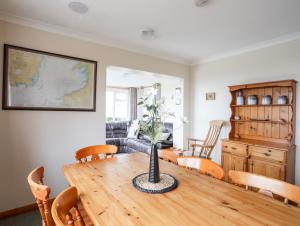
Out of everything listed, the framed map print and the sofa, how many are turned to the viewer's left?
0

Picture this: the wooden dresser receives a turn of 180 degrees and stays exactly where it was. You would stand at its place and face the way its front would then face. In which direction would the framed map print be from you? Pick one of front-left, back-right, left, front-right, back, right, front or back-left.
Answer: back

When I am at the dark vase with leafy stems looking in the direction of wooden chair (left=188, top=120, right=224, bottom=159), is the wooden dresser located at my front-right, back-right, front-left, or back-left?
front-right

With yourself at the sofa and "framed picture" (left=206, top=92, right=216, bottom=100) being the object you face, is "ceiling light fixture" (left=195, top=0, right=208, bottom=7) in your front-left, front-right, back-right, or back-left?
front-right

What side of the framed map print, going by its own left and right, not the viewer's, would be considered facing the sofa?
left

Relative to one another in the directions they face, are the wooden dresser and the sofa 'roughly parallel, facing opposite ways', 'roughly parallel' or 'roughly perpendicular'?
roughly perpendicular

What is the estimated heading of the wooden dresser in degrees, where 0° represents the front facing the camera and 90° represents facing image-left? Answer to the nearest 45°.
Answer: approximately 45°

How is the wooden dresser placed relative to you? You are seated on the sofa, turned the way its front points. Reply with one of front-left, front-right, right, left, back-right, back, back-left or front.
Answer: front-left

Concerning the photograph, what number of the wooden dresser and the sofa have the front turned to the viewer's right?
0

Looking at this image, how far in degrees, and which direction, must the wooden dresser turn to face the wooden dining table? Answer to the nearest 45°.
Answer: approximately 45° to its left

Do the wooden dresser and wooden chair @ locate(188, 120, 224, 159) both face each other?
no

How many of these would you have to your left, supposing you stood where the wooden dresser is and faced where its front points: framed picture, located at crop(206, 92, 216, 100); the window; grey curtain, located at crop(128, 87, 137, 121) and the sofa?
0

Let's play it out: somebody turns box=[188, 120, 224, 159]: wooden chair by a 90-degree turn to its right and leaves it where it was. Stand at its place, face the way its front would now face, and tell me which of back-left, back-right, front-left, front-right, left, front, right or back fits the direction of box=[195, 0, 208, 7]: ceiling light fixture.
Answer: back-left

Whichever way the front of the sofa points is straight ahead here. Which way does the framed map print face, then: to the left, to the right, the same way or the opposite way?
to the left

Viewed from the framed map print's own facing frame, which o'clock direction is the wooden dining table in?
The wooden dining table is roughly at 11 o'clock from the framed map print.
